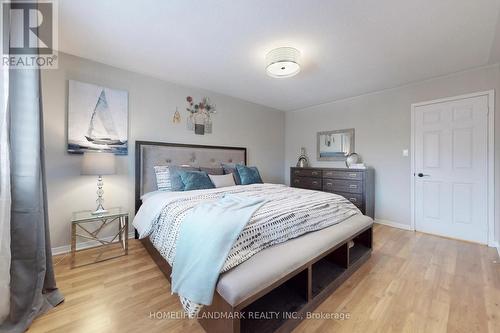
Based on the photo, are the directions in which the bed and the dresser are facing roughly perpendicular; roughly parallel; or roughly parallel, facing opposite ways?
roughly perpendicular

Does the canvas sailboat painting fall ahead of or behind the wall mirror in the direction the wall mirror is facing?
ahead

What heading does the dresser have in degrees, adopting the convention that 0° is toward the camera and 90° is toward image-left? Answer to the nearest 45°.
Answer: approximately 45°

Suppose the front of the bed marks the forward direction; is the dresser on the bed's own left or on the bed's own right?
on the bed's own left

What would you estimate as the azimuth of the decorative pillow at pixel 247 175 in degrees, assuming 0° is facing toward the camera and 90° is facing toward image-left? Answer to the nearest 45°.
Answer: approximately 315°

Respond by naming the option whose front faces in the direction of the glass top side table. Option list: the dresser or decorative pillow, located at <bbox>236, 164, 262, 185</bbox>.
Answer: the dresser

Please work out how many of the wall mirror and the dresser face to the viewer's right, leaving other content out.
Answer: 0

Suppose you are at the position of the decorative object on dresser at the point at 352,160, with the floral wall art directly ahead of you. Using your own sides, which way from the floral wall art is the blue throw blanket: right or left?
left
